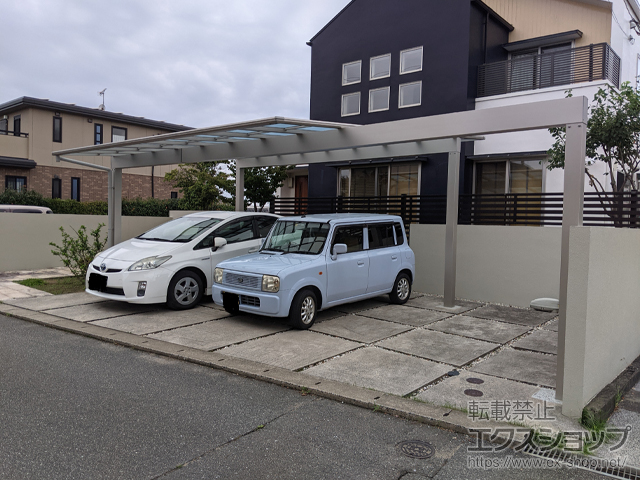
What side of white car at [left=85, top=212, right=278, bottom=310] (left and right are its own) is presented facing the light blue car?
left

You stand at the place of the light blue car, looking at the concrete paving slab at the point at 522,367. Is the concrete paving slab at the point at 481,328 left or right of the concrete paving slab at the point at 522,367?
left

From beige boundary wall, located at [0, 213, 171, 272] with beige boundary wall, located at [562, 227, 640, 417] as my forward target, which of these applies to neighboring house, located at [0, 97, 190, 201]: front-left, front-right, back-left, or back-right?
back-left

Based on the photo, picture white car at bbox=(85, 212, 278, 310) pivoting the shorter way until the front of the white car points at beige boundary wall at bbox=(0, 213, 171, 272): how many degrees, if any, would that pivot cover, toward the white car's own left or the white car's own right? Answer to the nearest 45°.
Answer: approximately 90° to the white car's own right

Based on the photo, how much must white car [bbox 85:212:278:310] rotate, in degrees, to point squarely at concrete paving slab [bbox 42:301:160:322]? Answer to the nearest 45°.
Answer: approximately 45° to its right

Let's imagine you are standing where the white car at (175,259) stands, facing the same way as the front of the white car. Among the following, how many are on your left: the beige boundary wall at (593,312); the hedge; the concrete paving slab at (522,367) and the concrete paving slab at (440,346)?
3

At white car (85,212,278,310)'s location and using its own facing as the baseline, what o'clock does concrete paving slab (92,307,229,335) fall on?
The concrete paving slab is roughly at 11 o'clock from the white car.

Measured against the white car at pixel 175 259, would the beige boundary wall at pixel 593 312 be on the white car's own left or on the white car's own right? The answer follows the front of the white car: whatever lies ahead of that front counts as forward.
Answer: on the white car's own left

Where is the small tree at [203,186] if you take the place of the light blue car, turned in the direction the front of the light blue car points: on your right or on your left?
on your right
